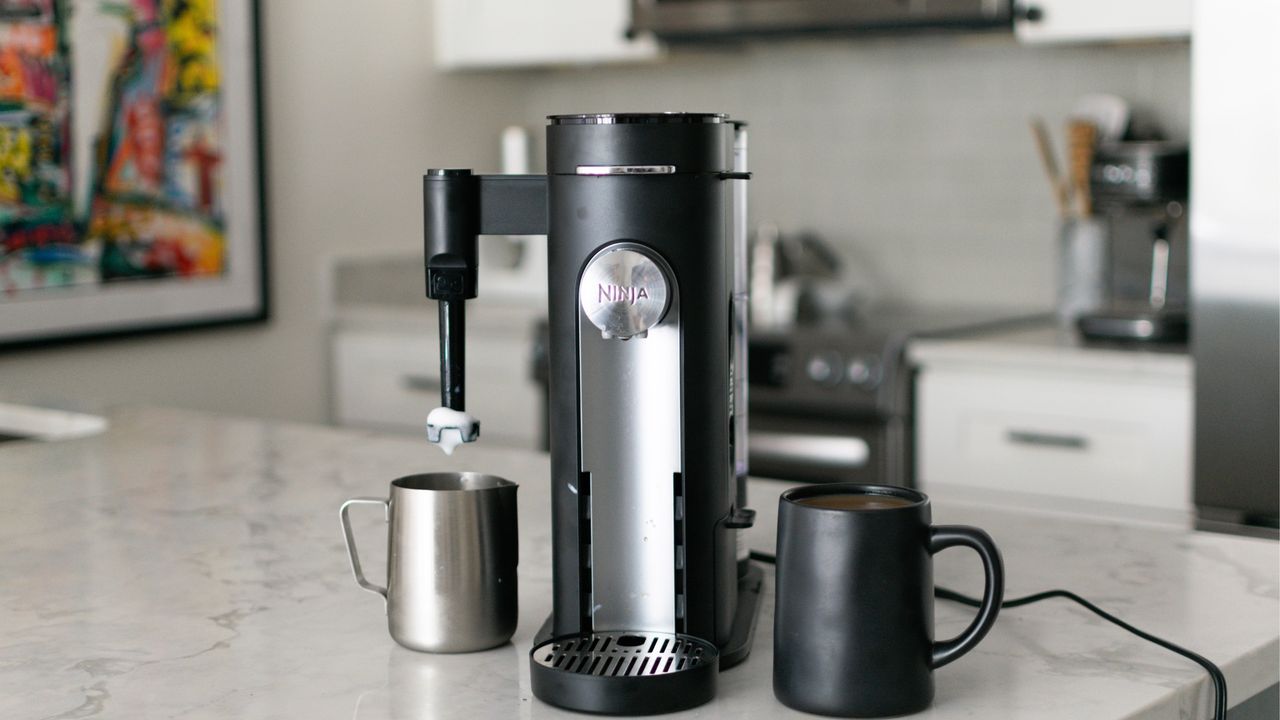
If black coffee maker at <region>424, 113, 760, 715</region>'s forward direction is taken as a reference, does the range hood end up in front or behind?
behind

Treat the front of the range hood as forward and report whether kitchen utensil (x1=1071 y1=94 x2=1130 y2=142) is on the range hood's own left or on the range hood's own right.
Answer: on the range hood's own left

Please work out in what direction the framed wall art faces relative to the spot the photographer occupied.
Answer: facing the viewer and to the right of the viewer

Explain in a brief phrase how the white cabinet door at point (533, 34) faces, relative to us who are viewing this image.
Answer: facing the viewer

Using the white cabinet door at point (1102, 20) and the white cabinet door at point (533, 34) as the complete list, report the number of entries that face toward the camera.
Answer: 2

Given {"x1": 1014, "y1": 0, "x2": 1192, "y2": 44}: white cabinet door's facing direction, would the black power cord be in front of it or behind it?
in front

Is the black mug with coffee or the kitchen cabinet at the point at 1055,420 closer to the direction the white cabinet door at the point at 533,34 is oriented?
the black mug with coffee

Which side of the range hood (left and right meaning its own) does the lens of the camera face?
front

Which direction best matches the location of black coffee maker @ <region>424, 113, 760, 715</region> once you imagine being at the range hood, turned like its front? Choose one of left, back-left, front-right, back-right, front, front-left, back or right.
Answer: front

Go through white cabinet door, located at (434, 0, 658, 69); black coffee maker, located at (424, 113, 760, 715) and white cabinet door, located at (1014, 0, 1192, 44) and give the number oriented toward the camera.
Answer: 3
